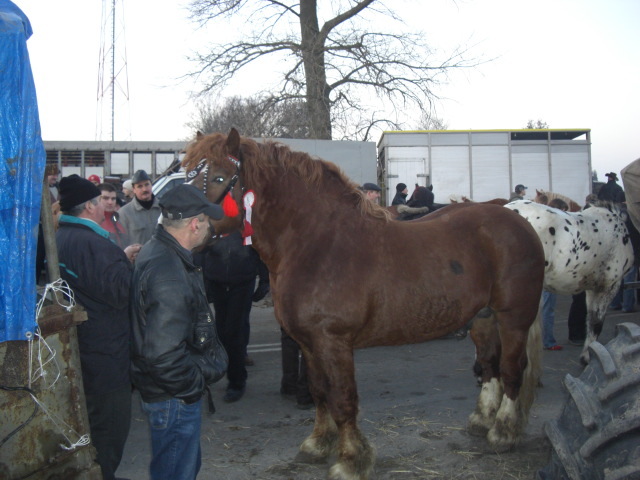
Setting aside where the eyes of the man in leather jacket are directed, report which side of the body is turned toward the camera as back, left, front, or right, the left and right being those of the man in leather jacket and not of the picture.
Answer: right

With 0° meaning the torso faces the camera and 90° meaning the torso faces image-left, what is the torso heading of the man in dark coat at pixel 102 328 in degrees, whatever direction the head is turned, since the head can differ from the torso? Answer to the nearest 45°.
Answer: approximately 225°

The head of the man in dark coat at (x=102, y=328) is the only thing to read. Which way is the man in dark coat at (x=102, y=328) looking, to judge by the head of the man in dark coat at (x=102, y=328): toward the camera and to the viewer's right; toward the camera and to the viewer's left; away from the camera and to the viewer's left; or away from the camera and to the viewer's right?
away from the camera and to the viewer's right

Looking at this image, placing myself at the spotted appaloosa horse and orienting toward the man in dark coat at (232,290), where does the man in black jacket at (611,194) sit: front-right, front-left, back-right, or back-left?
back-right
